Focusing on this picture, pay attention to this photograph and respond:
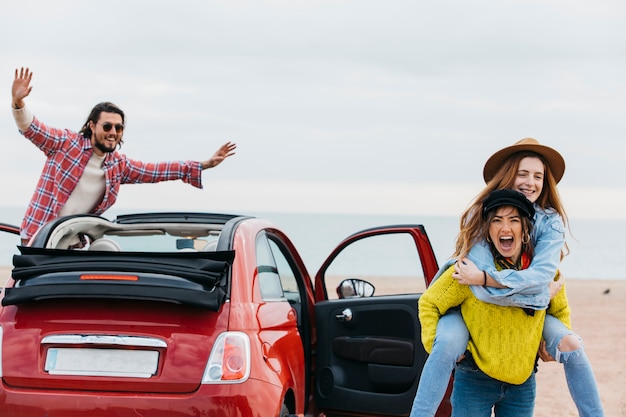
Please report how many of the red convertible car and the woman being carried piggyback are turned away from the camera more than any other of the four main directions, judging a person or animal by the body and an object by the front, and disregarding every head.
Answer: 1

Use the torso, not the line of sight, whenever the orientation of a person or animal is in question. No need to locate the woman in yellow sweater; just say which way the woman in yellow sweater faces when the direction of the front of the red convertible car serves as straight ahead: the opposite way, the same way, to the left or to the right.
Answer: the opposite way

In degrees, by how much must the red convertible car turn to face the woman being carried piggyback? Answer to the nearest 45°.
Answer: approximately 90° to its right

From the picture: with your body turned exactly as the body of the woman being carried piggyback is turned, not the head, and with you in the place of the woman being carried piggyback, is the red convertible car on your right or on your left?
on your right

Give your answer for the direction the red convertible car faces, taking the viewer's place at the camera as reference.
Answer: facing away from the viewer

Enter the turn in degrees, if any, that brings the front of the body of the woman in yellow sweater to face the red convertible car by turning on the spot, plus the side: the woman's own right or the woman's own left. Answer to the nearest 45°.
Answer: approximately 90° to the woman's own right

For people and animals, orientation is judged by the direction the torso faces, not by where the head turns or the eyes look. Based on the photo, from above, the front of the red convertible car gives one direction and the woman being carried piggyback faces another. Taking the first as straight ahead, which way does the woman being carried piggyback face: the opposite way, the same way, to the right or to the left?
the opposite way

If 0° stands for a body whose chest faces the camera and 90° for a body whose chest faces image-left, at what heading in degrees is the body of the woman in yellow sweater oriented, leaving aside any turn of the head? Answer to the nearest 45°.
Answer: approximately 0°
